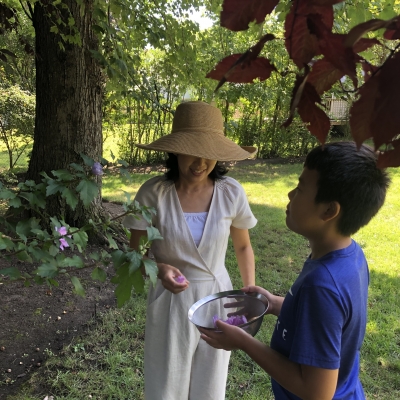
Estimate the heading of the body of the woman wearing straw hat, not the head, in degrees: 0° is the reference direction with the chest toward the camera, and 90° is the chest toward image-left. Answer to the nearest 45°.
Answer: approximately 0°

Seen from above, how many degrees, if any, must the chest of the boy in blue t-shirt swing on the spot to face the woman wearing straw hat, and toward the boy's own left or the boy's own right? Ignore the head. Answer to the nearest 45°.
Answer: approximately 45° to the boy's own right

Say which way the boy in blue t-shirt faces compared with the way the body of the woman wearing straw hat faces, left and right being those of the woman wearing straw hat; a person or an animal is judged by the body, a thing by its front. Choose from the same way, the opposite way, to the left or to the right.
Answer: to the right

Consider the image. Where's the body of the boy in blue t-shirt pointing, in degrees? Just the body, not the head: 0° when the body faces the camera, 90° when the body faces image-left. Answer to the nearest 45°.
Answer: approximately 90°

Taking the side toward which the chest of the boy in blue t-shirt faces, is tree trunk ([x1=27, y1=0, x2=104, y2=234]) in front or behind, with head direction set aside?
in front

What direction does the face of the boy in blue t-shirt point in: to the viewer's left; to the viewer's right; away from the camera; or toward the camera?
to the viewer's left

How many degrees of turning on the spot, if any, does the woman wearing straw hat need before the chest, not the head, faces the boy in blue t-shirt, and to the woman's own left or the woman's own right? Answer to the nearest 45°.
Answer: approximately 45° to the woman's own left

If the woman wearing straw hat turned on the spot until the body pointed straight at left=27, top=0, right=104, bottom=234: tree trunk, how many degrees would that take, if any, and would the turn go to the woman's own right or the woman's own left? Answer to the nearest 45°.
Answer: approximately 135° to the woman's own right

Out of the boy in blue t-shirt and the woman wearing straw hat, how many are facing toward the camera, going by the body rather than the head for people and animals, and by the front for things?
1

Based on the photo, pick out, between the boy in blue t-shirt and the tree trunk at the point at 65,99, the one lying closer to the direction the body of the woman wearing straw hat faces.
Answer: the boy in blue t-shirt
